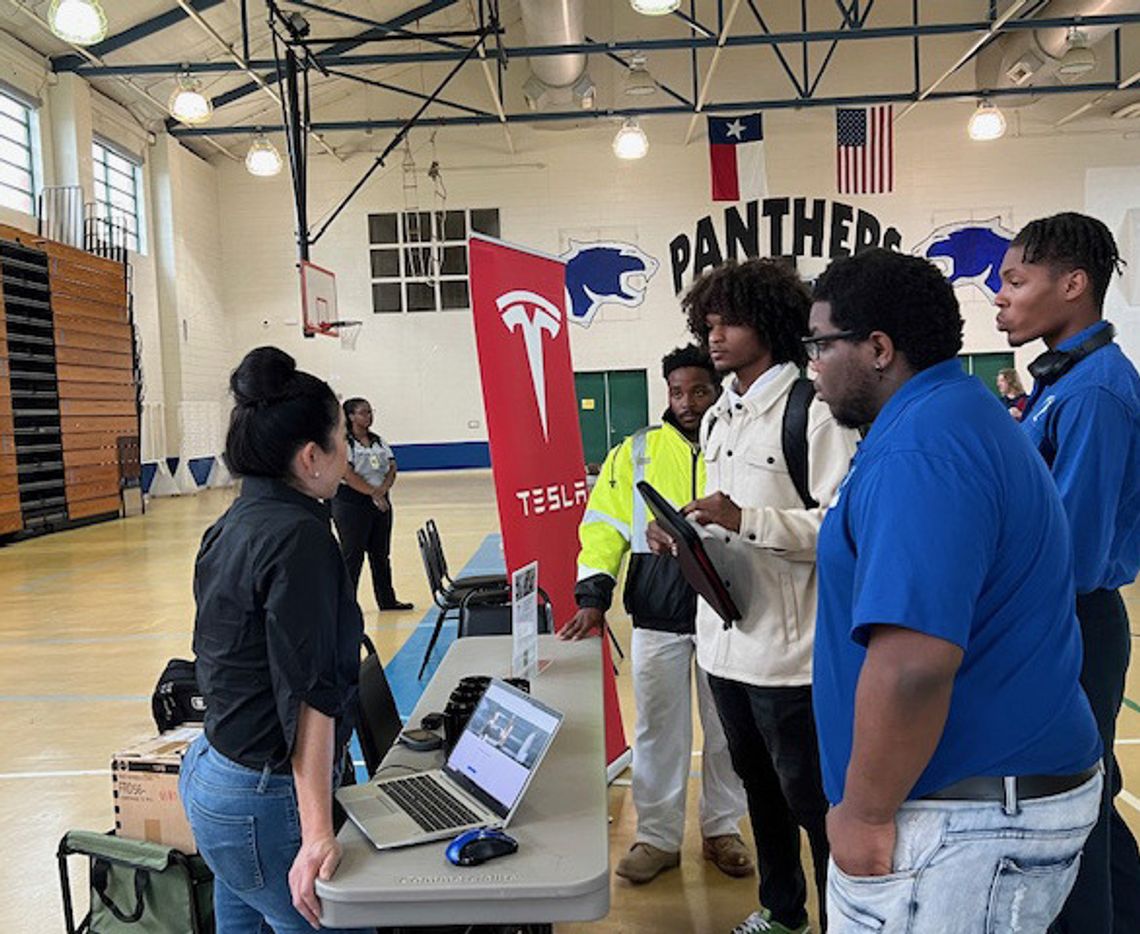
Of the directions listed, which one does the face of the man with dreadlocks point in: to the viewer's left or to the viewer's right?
to the viewer's left

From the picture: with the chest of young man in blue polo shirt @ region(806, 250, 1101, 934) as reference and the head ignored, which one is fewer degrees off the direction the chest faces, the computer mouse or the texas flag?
the computer mouse

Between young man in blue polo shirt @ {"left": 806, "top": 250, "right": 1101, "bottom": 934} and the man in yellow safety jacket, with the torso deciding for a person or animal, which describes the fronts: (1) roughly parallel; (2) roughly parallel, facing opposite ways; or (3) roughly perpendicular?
roughly perpendicular

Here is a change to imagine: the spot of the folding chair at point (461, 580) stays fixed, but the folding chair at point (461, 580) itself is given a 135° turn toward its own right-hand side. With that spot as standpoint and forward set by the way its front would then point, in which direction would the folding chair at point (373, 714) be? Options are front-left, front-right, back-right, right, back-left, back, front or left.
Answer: front-left

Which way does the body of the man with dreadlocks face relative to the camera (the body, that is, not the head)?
to the viewer's left

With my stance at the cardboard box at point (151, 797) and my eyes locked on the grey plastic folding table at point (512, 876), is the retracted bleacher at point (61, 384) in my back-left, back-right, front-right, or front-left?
back-left

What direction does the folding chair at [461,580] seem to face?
to the viewer's right

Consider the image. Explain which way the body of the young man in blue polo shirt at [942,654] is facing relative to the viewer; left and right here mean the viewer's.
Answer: facing to the left of the viewer

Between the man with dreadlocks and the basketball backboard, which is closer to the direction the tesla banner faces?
the man with dreadlocks

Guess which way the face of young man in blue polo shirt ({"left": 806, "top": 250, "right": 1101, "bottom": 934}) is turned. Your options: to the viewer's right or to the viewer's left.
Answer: to the viewer's left

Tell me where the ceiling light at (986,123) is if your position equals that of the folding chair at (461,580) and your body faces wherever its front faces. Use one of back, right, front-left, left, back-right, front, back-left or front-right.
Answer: front-left
